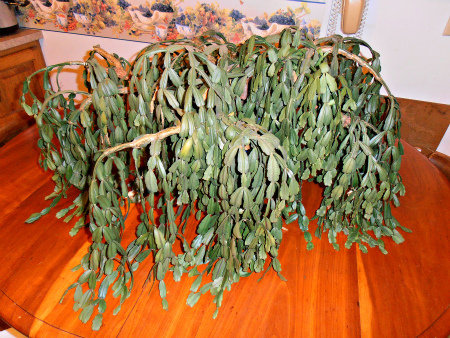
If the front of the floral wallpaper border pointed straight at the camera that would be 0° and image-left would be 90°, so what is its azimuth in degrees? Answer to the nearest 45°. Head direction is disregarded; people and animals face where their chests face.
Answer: approximately 0°

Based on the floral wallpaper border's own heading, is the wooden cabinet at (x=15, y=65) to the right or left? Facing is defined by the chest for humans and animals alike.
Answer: on its right

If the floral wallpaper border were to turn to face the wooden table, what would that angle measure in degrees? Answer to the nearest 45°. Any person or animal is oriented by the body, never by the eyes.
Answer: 0° — it already faces it

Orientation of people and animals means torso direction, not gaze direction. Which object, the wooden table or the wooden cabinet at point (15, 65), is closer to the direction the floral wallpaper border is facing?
the wooden table
